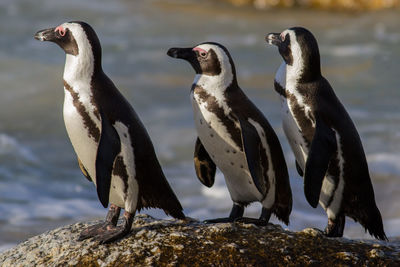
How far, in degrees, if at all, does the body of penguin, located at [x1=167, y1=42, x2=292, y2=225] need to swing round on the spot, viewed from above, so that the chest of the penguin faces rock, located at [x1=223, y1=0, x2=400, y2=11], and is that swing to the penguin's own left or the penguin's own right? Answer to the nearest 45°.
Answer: approximately 90° to the penguin's own right

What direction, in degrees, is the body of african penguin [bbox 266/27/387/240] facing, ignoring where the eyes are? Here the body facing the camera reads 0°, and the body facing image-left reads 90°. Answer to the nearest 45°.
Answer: approximately 90°

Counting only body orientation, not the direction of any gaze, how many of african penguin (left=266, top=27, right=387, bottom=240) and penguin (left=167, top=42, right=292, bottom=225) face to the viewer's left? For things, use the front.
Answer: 2

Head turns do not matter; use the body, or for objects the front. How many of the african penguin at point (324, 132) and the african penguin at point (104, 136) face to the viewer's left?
2

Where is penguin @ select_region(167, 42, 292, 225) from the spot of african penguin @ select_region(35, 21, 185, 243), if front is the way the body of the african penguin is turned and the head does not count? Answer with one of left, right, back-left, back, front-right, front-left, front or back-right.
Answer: back

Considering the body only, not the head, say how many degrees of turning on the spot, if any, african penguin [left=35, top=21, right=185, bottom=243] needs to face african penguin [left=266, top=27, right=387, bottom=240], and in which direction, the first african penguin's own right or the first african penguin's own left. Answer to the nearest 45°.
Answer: approximately 180°

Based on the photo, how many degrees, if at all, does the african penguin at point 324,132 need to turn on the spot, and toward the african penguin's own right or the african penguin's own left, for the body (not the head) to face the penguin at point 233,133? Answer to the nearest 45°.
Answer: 0° — it already faces it

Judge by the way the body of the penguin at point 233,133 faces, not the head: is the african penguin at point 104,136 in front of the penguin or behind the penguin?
in front

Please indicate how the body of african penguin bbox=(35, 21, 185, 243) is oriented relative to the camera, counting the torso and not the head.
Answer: to the viewer's left

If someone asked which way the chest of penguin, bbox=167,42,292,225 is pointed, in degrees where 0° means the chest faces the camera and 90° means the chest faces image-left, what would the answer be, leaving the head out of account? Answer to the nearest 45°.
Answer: approximately 90°
